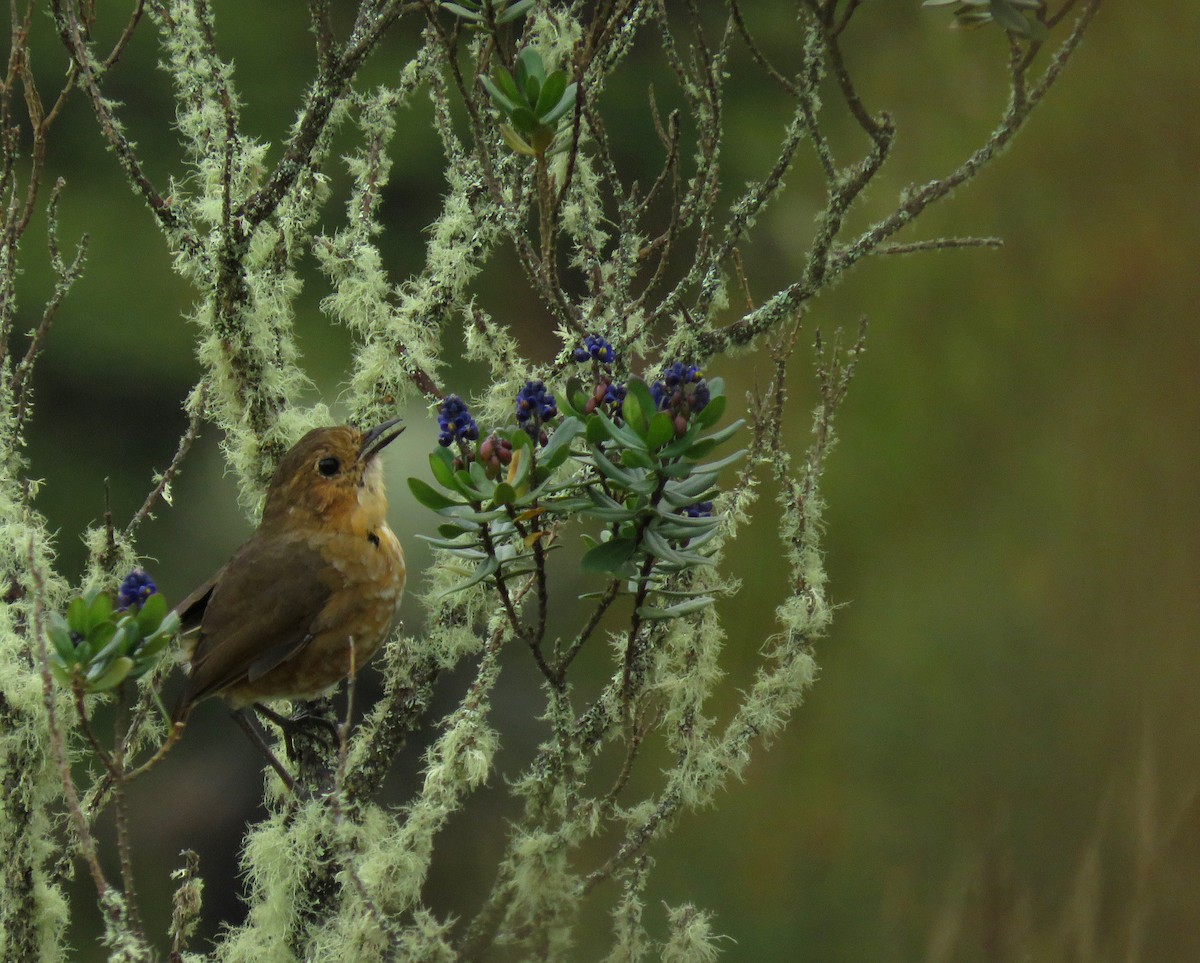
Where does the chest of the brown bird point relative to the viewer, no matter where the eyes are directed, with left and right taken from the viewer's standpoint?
facing to the right of the viewer
